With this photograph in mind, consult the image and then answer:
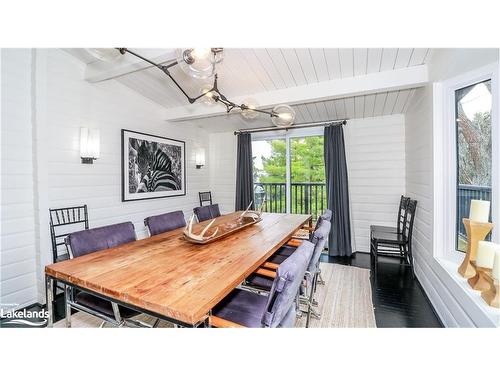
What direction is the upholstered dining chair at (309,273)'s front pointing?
to the viewer's left

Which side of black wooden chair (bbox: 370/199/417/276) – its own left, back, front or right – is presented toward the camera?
left

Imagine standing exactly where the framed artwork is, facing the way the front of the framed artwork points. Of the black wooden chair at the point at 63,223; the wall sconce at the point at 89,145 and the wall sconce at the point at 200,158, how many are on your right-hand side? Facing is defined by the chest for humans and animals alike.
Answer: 2

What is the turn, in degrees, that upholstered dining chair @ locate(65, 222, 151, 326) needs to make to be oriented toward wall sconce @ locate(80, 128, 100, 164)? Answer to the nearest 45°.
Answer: approximately 135° to its left

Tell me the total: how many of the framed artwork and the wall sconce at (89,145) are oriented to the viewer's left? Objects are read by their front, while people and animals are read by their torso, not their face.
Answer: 0

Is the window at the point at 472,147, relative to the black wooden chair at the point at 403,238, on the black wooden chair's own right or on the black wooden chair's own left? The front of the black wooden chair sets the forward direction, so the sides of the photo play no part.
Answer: on the black wooden chair's own left

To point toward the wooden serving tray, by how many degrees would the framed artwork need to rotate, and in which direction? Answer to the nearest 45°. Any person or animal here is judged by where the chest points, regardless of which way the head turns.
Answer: approximately 45° to its right

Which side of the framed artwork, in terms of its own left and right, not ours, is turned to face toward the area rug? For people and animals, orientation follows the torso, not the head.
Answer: front

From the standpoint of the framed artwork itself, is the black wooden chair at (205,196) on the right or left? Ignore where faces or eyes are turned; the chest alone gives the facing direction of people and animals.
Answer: on its left

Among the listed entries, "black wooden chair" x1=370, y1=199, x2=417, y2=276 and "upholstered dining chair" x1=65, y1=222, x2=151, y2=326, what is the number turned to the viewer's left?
1

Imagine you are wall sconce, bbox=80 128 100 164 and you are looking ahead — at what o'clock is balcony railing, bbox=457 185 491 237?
The balcony railing is roughly at 12 o'clock from the wall sconce.

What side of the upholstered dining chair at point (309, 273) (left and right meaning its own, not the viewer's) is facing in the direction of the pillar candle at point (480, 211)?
back

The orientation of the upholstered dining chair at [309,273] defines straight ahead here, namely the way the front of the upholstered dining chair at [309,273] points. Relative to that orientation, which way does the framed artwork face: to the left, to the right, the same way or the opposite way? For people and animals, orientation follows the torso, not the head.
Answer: the opposite way
